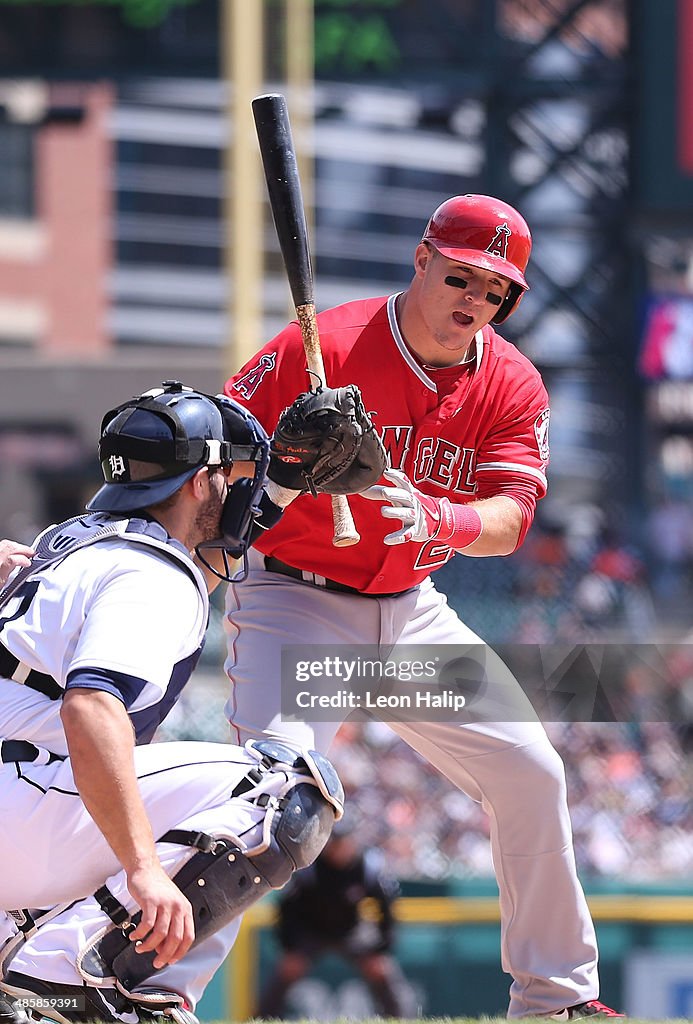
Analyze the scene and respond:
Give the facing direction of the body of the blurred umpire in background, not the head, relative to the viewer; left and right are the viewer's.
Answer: facing the viewer
